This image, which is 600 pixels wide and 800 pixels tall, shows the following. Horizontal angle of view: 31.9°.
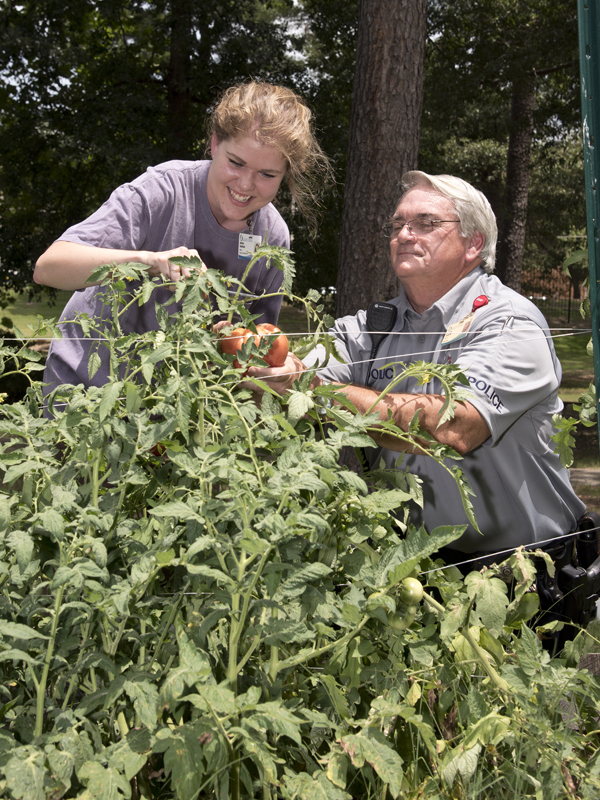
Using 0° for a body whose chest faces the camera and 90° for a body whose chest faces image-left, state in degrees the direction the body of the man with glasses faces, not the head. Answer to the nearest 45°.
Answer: approximately 45°

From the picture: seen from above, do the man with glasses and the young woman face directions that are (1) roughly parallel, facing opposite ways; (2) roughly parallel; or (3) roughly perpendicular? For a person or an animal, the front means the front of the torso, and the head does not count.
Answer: roughly perpendicular

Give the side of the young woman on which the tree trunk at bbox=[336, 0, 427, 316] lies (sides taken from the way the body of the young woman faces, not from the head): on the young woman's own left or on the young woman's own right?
on the young woman's own left

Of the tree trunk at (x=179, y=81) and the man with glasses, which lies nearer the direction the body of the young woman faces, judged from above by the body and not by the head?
the man with glasses

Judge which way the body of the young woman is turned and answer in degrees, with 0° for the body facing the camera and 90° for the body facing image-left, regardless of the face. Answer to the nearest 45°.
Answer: approximately 315°

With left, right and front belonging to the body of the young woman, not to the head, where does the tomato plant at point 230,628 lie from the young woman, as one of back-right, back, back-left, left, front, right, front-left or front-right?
front-right

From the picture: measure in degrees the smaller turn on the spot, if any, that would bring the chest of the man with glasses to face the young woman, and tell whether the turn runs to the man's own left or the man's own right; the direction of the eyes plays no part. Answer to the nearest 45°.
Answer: approximately 45° to the man's own right

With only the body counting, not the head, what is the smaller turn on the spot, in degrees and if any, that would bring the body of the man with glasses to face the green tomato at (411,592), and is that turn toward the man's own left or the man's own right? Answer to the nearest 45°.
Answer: approximately 45° to the man's own left
